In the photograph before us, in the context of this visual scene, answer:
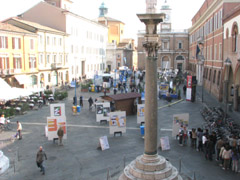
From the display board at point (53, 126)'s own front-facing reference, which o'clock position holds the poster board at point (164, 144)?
The poster board is roughly at 10 o'clock from the display board.

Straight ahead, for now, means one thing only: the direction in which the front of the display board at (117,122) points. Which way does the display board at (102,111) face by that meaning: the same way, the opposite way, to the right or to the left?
the same way

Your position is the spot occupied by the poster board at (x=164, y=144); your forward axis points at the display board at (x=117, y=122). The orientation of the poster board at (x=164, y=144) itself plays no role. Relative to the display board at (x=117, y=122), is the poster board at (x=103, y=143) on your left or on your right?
left

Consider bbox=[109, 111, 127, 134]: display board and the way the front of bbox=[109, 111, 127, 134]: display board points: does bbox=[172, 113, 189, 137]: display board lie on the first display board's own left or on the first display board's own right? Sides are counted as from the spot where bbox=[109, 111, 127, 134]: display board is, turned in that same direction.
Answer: on the first display board's own left

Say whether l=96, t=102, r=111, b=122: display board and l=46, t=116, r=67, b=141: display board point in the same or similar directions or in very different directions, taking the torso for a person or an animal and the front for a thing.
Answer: same or similar directions

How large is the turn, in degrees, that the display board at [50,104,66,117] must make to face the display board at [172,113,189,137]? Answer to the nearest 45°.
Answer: approximately 90° to its left

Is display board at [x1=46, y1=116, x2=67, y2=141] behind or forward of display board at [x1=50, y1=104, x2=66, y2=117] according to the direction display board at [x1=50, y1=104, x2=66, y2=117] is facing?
forward

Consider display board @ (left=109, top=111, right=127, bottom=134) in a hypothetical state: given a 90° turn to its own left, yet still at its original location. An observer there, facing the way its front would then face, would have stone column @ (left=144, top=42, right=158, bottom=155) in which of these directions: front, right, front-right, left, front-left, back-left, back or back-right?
right

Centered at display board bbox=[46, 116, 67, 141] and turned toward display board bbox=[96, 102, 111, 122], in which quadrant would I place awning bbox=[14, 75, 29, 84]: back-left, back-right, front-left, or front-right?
front-left

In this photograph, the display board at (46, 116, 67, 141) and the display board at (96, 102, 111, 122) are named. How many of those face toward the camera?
2

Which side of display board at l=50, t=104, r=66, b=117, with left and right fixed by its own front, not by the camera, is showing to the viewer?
front

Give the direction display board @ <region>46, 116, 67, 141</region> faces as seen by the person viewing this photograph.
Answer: facing the viewer

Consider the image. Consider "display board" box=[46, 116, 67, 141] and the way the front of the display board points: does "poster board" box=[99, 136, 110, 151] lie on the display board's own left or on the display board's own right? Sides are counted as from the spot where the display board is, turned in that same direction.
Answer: on the display board's own left

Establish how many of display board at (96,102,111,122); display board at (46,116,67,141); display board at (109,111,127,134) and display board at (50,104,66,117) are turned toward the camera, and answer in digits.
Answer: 4

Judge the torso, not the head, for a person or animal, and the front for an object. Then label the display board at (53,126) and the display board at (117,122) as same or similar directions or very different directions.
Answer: same or similar directions
